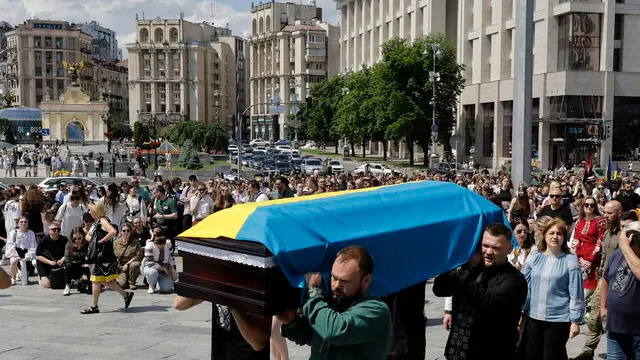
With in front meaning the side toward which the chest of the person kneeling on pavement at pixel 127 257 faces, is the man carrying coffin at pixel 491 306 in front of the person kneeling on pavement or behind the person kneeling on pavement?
in front

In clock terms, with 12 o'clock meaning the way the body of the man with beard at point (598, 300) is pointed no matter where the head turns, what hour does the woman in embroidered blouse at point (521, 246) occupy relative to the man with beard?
The woman in embroidered blouse is roughly at 3 o'clock from the man with beard.

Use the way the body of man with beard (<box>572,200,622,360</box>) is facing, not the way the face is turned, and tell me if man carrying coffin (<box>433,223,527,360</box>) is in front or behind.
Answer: in front

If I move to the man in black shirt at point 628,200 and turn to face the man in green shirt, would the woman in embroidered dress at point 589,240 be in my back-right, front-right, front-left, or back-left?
front-left

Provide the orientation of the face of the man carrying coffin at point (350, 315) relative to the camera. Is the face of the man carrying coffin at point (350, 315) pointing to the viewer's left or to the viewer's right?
to the viewer's left

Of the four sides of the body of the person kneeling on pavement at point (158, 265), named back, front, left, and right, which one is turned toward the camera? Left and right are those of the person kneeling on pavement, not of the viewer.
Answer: front

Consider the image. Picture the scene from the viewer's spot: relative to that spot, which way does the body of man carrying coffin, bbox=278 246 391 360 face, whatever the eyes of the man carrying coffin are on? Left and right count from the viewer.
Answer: facing the viewer and to the left of the viewer

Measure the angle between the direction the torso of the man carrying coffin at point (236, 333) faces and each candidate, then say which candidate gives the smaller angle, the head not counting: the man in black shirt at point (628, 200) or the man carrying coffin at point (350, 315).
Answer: the man carrying coffin

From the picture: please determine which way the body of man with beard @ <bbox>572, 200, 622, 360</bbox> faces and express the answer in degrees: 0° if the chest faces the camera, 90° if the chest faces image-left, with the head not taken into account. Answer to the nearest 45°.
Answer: approximately 45°

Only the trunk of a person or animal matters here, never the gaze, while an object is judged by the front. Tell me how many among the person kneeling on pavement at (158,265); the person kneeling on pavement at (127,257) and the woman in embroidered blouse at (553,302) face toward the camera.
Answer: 3

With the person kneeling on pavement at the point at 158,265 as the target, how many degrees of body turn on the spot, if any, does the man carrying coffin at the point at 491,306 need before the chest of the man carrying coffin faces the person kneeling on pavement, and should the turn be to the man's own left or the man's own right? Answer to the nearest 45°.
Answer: approximately 90° to the man's own right

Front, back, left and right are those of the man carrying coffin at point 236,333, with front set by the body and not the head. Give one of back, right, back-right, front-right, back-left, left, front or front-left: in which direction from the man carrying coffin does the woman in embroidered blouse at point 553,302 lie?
back-left

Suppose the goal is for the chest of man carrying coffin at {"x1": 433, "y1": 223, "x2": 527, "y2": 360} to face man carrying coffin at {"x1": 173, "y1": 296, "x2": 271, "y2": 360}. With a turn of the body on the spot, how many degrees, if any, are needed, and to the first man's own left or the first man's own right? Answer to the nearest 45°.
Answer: approximately 45° to the first man's own right

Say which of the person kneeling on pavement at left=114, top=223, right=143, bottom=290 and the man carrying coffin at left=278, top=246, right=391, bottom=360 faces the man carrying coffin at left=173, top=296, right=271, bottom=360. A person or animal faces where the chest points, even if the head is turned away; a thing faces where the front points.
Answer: the person kneeling on pavement

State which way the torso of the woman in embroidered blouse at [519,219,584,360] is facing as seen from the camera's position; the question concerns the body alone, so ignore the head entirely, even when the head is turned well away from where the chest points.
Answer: toward the camera

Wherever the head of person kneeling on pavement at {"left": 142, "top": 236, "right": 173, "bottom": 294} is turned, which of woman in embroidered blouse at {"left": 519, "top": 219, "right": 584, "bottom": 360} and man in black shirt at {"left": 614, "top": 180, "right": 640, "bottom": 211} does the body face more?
the woman in embroidered blouse
